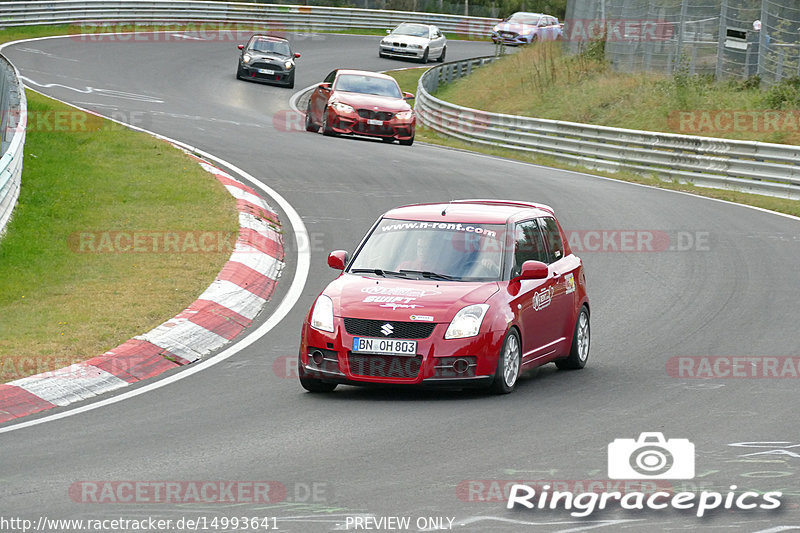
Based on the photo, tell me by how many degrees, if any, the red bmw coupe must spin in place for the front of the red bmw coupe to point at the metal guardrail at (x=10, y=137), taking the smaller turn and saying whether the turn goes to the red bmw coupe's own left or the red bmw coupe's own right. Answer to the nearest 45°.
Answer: approximately 90° to the red bmw coupe's own right

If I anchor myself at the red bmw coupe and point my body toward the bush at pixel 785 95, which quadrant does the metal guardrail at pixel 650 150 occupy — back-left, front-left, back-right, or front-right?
front-right

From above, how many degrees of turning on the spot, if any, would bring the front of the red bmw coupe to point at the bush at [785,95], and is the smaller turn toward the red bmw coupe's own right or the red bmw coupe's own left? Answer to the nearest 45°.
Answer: approximately 45° to the red bmw coupe's own left

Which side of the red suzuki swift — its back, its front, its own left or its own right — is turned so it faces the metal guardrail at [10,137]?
right

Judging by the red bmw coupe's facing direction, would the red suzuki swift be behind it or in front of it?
in front

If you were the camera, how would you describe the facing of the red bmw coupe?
facing the viewer and to the right of the viewer

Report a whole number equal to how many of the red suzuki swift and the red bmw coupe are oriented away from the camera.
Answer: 0
